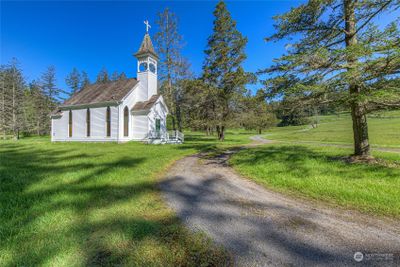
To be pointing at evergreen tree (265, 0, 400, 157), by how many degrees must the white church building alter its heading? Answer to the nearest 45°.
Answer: approximately 45° to its right

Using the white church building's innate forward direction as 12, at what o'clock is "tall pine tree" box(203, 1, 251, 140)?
The tall pine tree is roughly at 11 o'clock from the white church building.

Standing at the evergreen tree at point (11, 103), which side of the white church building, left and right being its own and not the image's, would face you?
back

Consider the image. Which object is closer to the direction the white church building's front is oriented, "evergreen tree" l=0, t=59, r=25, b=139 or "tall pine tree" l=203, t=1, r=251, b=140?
the tall pine tree

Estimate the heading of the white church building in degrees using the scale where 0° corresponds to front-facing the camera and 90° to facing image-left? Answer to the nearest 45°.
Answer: approximately 315°

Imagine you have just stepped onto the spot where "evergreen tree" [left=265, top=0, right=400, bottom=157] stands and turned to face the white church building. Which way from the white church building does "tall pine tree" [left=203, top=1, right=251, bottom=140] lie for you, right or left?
right
